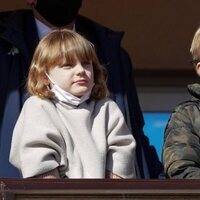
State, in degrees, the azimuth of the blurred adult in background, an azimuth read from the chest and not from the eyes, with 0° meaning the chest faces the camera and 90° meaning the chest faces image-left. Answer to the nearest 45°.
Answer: approximately 0°

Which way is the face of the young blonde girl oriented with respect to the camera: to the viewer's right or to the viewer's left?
to the viewer's right
